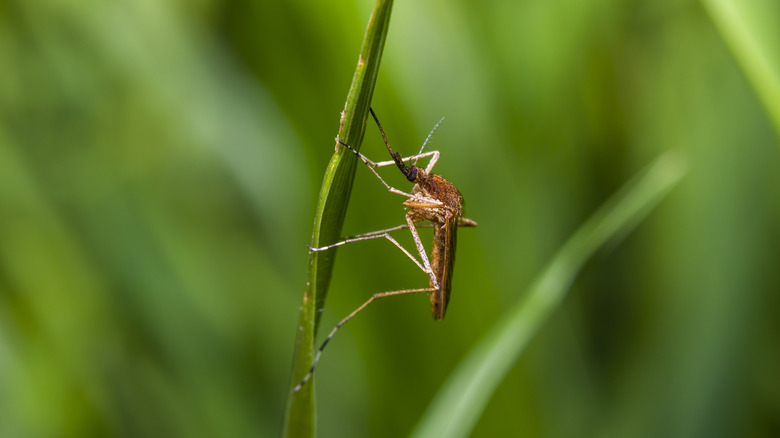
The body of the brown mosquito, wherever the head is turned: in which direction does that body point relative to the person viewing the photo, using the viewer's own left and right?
facing to the left of the viewer
